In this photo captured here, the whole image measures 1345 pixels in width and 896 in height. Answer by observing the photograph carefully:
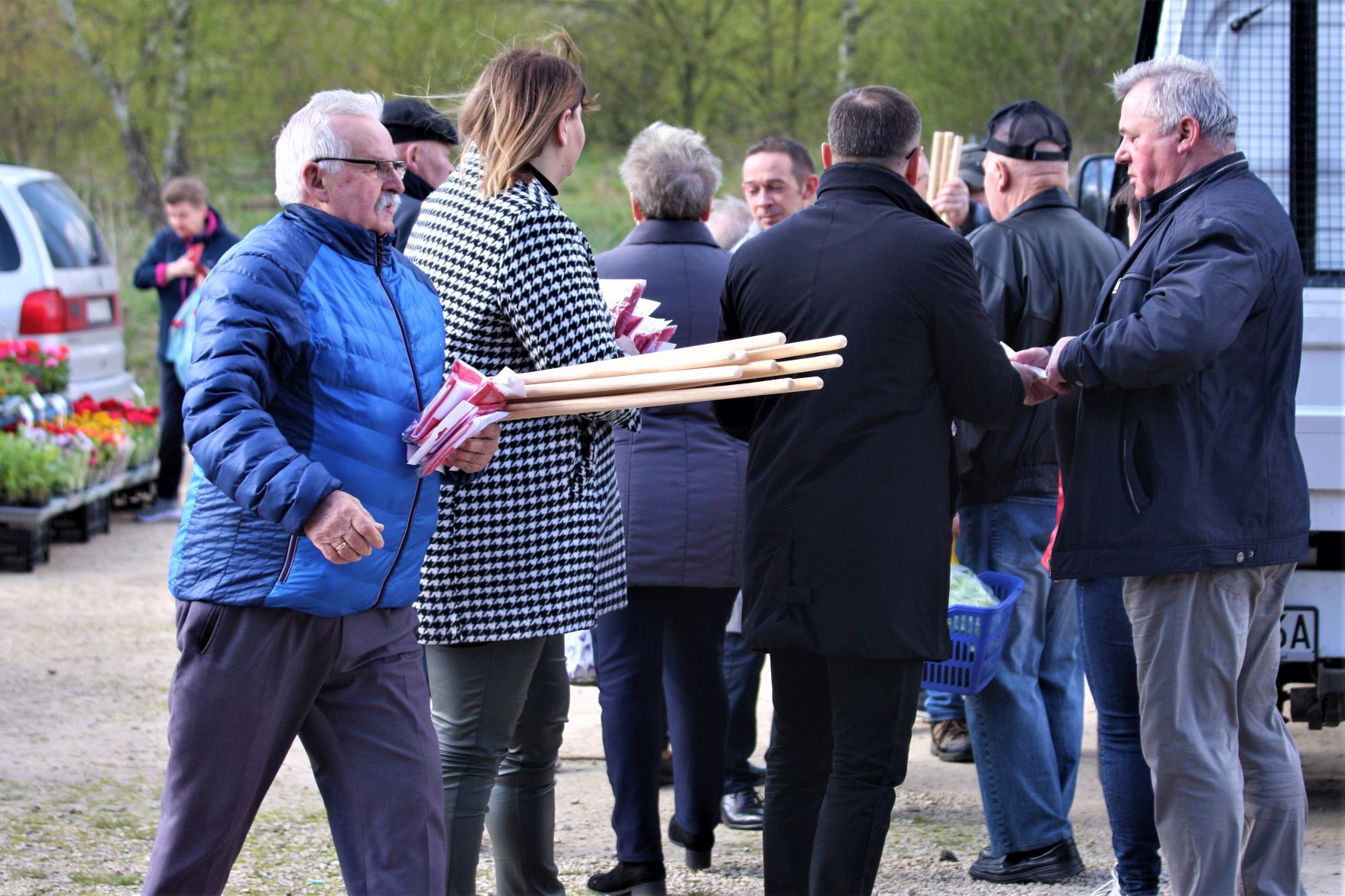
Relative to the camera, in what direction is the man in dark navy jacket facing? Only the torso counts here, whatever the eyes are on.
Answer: to the viewer's left

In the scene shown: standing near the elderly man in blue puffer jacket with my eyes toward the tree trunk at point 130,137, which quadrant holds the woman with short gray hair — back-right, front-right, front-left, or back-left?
front-right

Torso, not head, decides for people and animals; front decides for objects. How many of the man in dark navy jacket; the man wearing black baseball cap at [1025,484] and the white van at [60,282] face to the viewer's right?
0

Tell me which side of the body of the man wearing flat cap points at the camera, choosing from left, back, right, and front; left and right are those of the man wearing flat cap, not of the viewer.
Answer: right

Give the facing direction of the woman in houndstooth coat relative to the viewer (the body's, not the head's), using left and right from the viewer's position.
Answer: facing away from the viewer and to the right of the viewer

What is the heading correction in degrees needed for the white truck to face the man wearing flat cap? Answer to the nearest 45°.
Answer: approximately 90° to its left

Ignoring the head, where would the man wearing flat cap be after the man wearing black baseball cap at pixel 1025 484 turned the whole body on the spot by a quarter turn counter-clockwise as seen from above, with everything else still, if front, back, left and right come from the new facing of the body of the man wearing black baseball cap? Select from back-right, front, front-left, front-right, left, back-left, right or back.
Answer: front-right

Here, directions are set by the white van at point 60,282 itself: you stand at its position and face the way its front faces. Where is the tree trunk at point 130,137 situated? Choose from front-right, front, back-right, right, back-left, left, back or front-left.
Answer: front-right

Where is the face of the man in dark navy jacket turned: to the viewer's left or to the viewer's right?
to the viewer's left

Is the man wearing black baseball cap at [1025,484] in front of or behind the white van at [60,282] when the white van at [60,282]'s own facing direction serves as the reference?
behind

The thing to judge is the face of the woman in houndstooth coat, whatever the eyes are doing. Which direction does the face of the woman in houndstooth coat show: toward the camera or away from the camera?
away from the camera

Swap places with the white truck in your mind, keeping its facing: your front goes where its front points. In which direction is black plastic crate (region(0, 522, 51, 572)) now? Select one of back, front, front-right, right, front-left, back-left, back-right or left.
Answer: left

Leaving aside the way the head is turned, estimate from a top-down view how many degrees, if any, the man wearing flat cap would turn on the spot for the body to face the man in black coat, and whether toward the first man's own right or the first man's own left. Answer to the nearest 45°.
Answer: approximately 45° to the first man's own right
